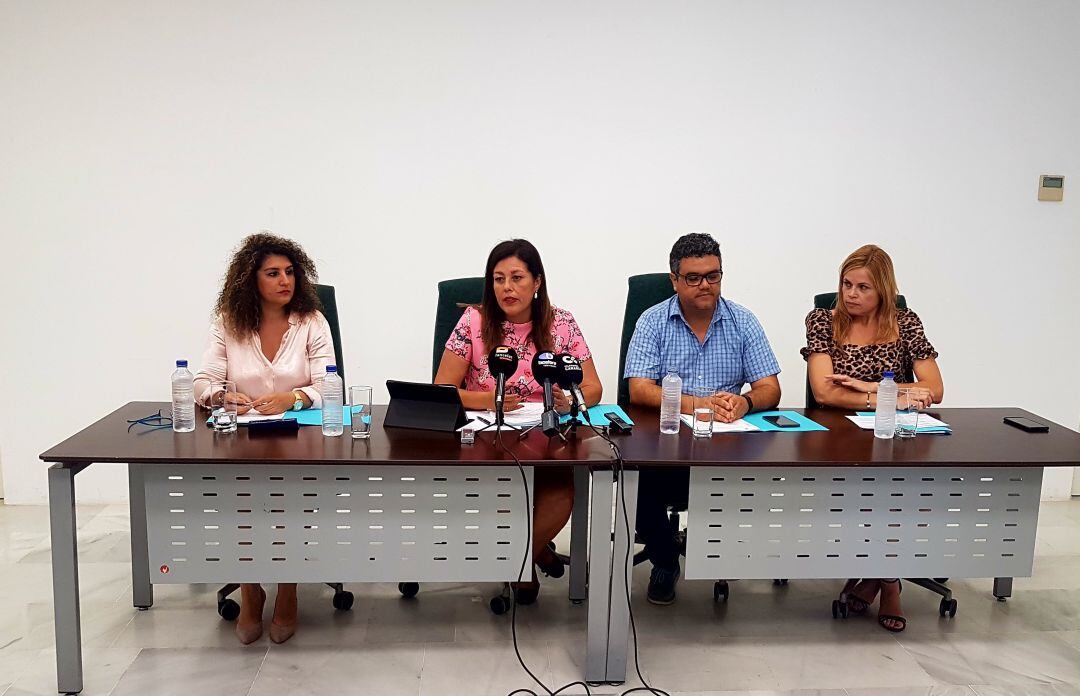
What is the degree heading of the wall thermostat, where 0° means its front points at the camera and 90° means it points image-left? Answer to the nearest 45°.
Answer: approximately 0°

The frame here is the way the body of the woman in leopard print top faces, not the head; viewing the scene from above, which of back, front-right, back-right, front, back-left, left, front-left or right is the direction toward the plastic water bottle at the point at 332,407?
front-right

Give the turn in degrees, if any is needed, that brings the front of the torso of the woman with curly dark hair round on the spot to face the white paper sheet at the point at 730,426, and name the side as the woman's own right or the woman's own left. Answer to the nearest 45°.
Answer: approximately 45° to the woman's own left

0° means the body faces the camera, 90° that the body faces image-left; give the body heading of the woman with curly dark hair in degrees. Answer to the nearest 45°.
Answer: approximately 0°

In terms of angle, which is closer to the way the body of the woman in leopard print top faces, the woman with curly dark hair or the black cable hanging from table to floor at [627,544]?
the black cable hanging from table to floor

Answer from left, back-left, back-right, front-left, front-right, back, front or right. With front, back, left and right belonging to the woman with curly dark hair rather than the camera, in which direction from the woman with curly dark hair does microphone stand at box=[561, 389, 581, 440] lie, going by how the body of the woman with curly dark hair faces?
front-left

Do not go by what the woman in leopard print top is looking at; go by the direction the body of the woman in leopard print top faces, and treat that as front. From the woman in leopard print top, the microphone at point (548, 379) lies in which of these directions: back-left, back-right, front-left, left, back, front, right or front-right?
front-right

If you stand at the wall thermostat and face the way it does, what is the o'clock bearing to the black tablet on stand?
The black tablet on stand is roughly at 1 o'clock from the wall thermostat.

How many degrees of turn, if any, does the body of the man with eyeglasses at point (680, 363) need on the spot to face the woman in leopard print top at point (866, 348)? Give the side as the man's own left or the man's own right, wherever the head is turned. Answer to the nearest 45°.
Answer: approximately 90° to the man's own left

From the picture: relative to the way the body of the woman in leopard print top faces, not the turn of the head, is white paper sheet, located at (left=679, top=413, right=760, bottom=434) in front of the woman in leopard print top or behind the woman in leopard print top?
in front
